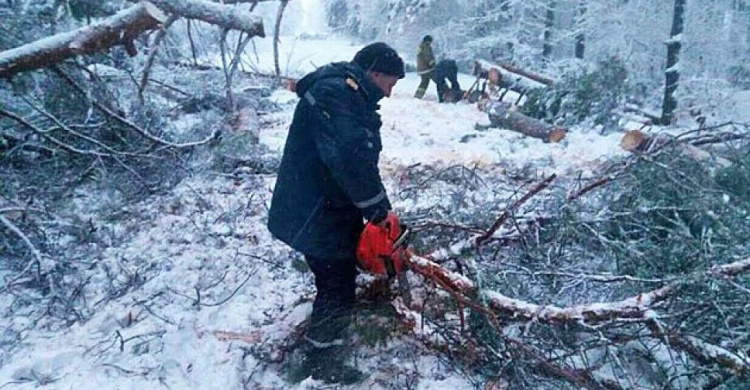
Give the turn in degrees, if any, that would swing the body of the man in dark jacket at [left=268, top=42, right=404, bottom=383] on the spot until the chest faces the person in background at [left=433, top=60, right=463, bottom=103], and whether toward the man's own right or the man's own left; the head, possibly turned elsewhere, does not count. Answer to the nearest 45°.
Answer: approximately 90° to the man's own left

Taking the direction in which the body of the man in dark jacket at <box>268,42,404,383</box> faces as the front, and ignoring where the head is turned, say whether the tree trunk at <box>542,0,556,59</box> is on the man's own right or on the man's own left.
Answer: on the man's own left

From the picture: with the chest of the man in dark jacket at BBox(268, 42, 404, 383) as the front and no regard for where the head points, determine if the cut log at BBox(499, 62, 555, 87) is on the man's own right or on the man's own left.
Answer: on the man's own left

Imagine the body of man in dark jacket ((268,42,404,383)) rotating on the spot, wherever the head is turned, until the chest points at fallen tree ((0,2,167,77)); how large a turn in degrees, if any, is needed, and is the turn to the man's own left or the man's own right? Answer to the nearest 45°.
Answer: approximately 135° to the man's own left

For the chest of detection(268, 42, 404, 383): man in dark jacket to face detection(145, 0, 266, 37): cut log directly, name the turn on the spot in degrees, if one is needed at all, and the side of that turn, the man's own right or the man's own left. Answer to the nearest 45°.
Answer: approximately 90° to the man's own left

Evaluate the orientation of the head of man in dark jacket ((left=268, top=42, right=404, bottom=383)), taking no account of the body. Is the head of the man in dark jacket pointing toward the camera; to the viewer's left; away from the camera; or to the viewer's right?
to the viewer's right

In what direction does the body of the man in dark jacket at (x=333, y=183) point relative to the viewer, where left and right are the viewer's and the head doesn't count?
facing to the right of the viewer

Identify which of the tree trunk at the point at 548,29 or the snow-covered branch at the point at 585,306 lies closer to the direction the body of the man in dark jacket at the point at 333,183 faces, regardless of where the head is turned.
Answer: the snow-covered branch

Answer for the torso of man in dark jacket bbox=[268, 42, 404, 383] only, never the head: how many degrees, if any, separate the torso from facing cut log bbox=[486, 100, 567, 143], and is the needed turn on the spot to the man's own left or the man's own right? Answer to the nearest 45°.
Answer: approximately 45° to the man's own left

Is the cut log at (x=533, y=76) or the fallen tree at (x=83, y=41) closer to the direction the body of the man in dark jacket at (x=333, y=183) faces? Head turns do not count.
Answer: the cut log

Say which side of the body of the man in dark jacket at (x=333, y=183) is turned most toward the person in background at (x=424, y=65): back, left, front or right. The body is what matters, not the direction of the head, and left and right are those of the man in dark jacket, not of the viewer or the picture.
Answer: left

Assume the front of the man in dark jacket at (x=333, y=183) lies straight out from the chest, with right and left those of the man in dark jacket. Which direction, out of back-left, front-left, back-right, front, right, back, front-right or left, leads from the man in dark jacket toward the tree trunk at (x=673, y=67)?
front-left

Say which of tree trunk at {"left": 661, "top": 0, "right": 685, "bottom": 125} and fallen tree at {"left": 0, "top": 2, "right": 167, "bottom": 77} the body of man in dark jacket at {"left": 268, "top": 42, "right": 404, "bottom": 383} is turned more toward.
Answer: the tree trunk
